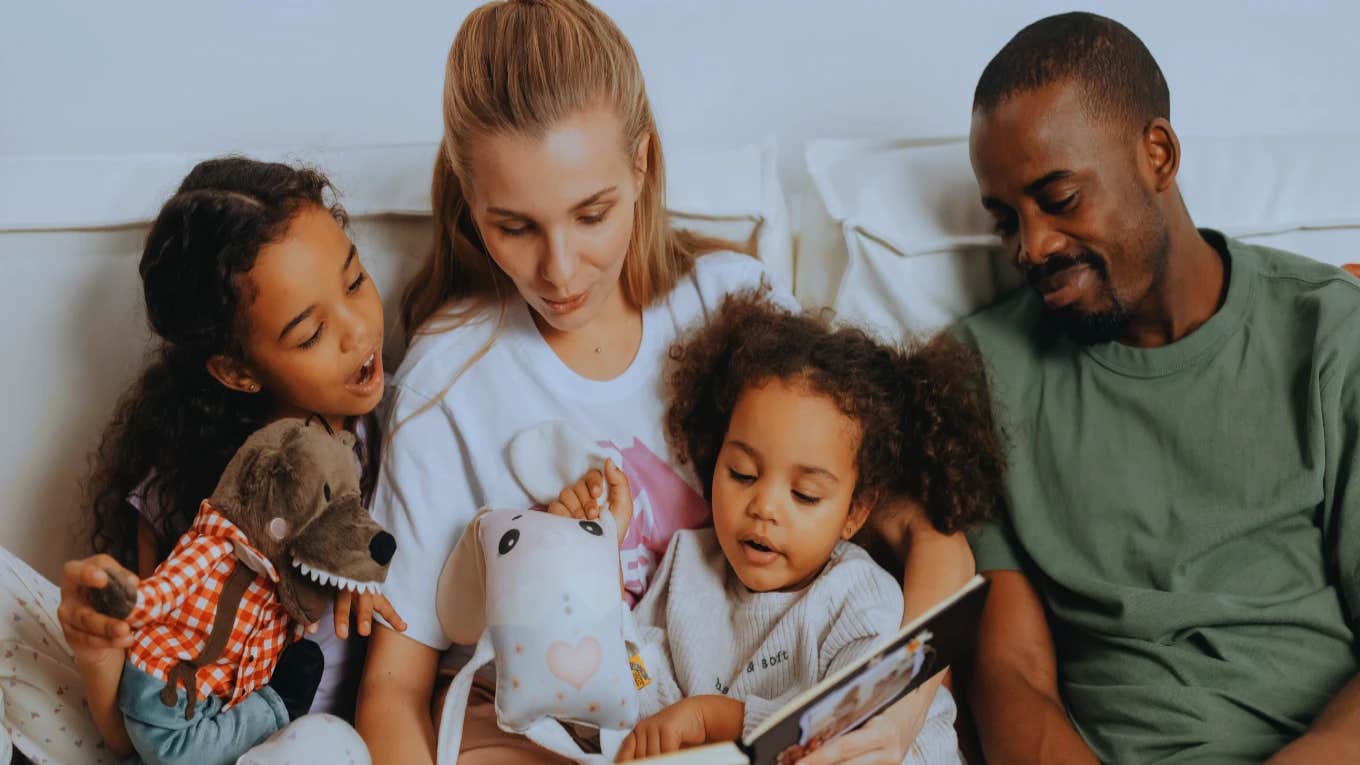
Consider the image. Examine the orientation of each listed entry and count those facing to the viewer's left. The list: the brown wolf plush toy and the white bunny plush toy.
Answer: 0

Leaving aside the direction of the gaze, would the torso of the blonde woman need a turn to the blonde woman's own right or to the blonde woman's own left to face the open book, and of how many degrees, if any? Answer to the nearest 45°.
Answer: approximately 45° to the blonde woman's own left

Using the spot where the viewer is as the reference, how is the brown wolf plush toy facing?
facing the viewer and to the right of the viewer

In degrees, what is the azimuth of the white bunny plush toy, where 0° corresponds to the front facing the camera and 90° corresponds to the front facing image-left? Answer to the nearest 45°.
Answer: approximately 0°

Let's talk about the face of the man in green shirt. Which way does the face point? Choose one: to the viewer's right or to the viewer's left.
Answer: to the viewer's left

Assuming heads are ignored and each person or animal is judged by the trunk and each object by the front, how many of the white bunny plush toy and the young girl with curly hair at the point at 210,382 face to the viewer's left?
0

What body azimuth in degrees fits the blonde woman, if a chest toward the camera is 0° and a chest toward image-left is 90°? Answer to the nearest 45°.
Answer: approximately 0°

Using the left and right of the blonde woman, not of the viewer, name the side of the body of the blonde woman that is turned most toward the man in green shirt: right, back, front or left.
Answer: left
